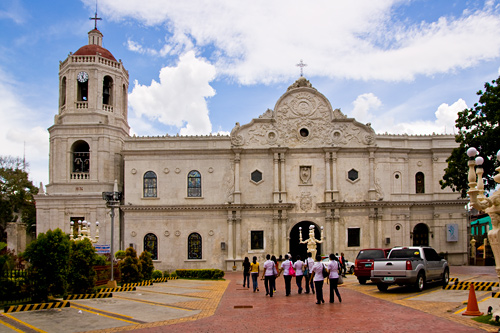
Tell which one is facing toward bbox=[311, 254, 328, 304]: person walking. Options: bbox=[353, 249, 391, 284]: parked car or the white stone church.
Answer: the white stone church

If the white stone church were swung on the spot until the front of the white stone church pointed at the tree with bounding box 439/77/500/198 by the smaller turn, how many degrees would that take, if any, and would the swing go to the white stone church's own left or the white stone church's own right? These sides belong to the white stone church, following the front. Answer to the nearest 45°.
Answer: approximately 45° to the white stone church's own left

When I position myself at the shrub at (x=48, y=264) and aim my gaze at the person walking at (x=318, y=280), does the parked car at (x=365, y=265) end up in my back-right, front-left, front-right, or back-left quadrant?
front-left

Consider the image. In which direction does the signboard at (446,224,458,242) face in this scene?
toward the camera

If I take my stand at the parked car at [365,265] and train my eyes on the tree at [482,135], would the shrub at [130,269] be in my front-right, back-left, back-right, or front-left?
back-left

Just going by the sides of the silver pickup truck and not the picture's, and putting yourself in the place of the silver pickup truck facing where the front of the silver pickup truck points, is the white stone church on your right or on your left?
on your left

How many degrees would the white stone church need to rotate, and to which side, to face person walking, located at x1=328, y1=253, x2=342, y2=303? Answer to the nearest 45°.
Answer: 0° — it already faces them

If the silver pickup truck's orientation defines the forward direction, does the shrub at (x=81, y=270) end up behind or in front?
behind

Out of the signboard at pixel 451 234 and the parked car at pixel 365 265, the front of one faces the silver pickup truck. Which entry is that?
the signboard

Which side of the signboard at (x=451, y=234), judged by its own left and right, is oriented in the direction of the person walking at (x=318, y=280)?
front
